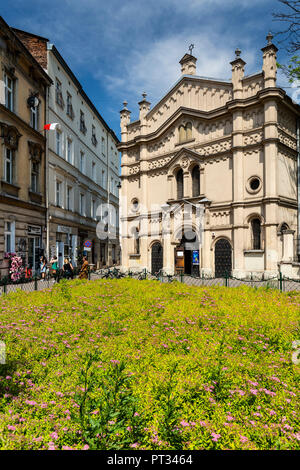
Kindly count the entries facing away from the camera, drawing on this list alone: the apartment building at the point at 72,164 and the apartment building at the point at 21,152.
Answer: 0

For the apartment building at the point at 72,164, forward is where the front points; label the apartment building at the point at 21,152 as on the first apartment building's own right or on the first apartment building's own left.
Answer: on the first apartment building's own right

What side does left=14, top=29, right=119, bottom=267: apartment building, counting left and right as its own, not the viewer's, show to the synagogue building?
front

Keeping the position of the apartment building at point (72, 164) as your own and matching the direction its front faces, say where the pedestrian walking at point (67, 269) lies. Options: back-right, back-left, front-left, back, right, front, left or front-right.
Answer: front-right

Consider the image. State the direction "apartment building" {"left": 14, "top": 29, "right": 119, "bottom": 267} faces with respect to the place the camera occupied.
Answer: facing the viewer and to the right of the viewer

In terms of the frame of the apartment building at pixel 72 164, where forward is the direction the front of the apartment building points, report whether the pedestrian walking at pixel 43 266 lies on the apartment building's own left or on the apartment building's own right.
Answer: on the apartment building's own right

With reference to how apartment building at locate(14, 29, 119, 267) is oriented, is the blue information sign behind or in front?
in front

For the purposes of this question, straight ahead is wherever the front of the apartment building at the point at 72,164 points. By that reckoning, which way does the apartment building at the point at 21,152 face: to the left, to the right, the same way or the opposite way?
the same way

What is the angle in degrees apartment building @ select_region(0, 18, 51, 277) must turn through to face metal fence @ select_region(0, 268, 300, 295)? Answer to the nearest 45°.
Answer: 0° — it already faces it

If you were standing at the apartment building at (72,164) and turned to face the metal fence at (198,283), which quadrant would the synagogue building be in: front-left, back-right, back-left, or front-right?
front-left

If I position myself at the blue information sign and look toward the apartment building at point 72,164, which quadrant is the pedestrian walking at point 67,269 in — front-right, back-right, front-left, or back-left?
front-left

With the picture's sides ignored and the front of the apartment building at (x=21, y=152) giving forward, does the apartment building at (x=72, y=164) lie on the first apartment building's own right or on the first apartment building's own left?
on the first apartment building's own left
